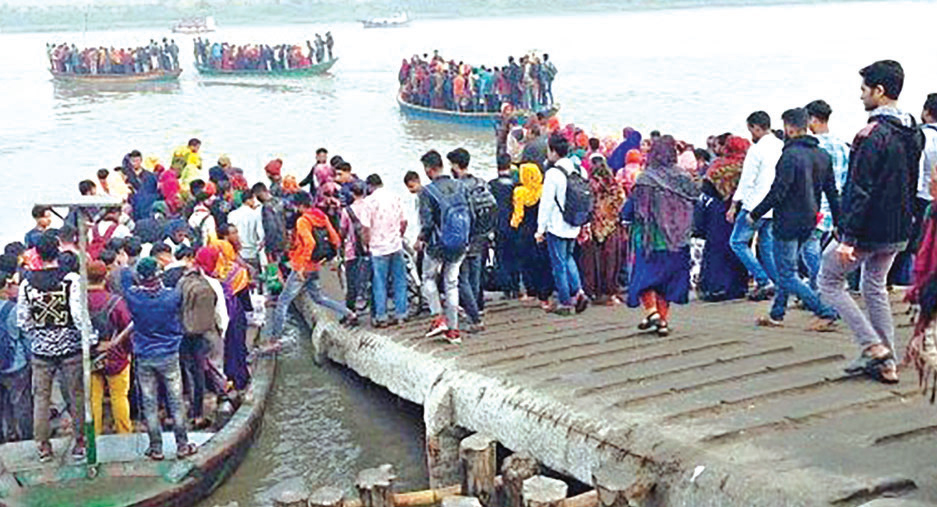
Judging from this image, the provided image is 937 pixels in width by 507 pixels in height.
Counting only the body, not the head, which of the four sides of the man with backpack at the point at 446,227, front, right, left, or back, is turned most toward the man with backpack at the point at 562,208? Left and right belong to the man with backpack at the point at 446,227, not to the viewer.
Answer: right

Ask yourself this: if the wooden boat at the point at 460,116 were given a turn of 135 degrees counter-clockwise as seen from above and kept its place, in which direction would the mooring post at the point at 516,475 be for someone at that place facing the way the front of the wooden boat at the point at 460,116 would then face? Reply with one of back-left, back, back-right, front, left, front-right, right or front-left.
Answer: front-right

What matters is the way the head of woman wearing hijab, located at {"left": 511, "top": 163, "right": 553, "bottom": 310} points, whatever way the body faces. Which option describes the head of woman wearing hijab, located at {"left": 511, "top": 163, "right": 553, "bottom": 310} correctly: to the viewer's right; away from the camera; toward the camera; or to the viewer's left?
away from the camera

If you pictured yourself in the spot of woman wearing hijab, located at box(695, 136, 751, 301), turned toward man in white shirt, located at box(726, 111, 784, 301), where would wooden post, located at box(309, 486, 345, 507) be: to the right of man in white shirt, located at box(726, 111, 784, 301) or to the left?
right

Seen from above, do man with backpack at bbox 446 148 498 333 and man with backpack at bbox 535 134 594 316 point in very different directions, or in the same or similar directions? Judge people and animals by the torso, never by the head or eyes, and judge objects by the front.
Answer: same or similar directions

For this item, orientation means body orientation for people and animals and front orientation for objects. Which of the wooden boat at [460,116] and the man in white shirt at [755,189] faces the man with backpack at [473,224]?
the man in white shirt

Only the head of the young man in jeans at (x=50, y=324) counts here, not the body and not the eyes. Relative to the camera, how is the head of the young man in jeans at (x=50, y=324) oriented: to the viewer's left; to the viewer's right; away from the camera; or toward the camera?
away from the camera

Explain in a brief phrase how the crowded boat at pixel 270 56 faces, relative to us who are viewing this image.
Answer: facing to the right of the viewer

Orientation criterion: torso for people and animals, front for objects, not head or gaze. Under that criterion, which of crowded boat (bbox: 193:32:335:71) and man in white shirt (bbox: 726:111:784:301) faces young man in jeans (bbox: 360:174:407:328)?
the man in white shirt

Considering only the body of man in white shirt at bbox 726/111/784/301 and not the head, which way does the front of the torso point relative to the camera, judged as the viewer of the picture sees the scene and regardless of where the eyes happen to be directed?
to the viewer's left

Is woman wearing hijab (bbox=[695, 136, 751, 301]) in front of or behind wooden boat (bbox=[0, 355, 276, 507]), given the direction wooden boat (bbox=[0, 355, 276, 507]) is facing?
in front

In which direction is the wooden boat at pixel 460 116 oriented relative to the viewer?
to the viewer's left

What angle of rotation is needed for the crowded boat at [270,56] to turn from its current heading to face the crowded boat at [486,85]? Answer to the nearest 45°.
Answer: approximately 90° to its right

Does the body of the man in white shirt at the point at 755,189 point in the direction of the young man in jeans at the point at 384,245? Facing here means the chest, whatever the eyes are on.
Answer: yes
